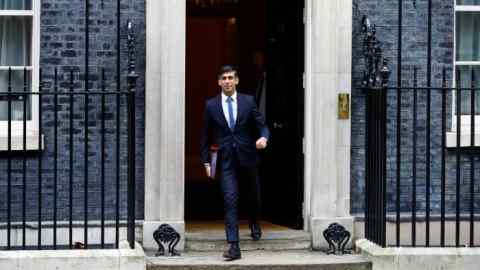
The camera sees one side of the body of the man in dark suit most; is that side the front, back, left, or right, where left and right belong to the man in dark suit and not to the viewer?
front

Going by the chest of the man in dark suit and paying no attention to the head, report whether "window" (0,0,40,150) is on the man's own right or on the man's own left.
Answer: on the man's own right

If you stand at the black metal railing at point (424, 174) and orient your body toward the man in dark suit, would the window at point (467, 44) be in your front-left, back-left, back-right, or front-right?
back-right

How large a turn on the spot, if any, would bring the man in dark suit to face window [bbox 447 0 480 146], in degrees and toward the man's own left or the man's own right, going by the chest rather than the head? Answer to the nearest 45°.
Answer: approximately 90° to the man's own left

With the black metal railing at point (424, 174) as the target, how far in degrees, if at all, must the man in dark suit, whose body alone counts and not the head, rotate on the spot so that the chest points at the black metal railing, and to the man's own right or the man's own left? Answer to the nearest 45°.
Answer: approximately 90° to the man's own left

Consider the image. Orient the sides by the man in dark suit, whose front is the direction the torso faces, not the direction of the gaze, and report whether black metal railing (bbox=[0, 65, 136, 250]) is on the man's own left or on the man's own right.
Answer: on the man's own right
